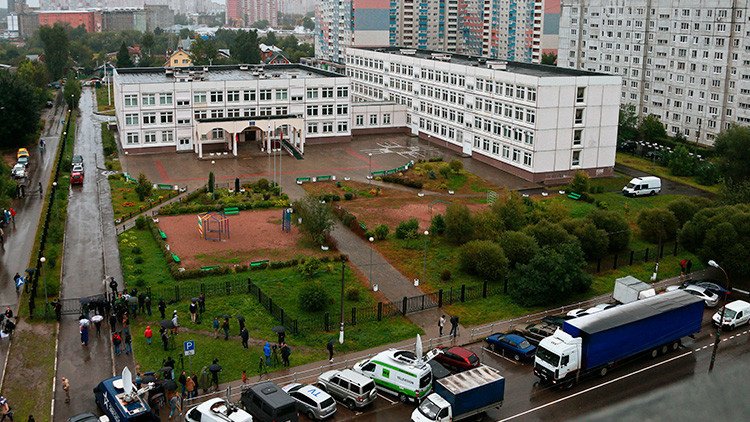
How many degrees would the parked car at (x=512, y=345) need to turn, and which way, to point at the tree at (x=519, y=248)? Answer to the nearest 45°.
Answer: approximately 45° to its right

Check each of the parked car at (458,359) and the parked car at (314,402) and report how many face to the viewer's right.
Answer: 0

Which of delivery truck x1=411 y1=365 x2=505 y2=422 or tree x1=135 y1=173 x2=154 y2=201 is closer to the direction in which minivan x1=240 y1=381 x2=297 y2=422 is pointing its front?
the tree

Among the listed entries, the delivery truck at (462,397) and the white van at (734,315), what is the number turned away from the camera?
0

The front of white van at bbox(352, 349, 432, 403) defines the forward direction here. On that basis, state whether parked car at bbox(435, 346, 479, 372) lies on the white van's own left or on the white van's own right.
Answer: on the white van's own right

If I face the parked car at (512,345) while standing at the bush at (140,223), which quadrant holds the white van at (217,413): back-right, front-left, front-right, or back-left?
front-right

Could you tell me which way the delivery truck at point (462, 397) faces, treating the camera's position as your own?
facing the viewer and to the left of the viewer

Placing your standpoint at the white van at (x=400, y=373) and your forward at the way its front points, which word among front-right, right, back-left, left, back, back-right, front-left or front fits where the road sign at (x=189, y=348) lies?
front-left

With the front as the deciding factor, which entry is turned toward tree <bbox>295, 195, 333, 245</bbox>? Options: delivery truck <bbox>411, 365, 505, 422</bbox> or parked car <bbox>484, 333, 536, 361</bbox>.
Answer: the parked car
